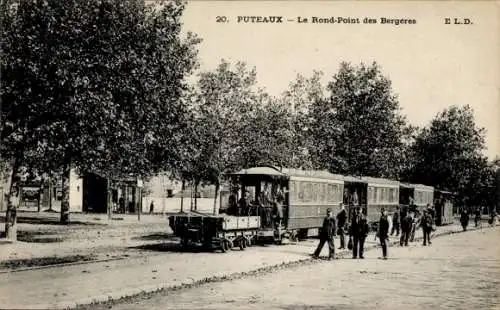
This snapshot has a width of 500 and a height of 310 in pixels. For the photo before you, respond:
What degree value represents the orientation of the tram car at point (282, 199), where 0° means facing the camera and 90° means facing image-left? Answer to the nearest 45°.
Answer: approximately 45°

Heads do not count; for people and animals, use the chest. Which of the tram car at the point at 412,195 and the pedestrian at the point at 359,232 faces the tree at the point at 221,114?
the tram car

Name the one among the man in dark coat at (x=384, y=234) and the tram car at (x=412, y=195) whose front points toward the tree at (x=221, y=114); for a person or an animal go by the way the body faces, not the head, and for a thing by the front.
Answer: the tram car

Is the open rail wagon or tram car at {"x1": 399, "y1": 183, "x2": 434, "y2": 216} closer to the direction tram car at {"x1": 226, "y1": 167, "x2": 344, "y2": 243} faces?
the open rail wagon

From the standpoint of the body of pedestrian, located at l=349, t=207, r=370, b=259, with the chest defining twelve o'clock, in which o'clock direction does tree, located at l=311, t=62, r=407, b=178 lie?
The tree is roughly at 6 o'clock from the pedestrian.

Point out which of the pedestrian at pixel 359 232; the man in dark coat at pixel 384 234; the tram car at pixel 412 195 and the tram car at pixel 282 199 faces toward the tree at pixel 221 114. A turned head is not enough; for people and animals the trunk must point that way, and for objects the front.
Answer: the tram car at pixel 412 195

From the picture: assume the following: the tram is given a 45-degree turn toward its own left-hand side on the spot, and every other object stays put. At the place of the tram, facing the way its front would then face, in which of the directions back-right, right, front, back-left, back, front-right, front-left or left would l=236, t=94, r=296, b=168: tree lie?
back

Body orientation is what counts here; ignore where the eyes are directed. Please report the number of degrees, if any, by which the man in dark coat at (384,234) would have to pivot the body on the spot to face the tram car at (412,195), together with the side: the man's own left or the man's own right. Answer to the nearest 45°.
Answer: approximately 180°

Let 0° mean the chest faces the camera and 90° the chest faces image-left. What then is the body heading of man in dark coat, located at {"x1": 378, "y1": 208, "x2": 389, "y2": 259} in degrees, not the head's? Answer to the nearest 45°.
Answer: approximately 0°

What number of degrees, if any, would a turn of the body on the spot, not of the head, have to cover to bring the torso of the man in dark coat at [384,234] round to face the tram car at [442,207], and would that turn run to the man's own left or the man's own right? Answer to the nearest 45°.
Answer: approximately 180°

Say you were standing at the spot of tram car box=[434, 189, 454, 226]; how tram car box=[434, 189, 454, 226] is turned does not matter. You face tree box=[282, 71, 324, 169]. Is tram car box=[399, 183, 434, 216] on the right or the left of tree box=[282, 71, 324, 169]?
left

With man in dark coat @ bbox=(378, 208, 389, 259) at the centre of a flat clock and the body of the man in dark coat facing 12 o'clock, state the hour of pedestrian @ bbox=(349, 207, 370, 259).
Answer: The pedestrian is roughly at 2 o'clock from the man in dark coat.
